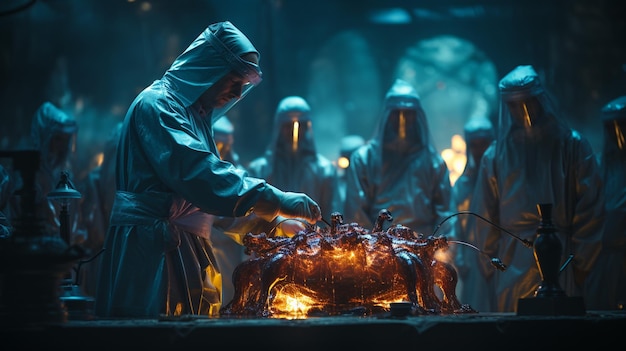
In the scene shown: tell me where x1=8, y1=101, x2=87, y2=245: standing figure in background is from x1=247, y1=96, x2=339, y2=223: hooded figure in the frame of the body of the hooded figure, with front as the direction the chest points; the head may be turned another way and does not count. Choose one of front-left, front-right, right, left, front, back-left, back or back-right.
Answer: right

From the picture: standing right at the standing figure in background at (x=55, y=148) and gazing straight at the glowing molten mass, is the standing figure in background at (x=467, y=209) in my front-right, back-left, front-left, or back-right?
front-left

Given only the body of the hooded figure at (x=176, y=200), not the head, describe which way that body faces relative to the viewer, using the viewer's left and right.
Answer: facing to the right of the viewer

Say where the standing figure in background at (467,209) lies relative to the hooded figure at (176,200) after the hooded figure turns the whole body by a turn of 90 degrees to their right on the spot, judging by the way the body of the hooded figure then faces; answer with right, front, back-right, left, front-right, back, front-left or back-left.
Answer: back-left

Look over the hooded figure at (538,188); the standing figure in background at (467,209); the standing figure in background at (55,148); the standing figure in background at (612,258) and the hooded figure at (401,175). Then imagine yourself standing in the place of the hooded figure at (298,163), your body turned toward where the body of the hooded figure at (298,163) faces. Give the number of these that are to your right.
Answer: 1

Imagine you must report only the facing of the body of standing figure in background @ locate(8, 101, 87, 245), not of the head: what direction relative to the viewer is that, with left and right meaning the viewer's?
facing the viewer and to the right of the viewer

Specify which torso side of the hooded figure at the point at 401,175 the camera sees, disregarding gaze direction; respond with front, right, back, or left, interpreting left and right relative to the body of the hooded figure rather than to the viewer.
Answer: front

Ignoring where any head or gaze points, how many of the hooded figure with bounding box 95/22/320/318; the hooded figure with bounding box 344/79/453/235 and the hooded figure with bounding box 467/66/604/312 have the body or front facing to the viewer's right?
1

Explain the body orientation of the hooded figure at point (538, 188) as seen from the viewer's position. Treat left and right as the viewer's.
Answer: facing the viewer and to the left of the viewer

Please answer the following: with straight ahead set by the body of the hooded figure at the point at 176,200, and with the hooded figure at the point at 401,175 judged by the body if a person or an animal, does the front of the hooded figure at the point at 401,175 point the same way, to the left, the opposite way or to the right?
to the right

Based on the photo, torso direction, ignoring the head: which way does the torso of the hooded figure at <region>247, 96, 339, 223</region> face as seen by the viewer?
toward the camera

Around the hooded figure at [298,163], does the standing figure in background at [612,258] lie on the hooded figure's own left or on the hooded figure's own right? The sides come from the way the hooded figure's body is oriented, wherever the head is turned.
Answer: on the hooded figure's own left

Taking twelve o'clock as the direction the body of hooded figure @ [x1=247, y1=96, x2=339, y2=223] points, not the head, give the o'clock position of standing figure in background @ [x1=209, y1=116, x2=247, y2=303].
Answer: The standing figure in background is roughly at 4 o'clock from the hooded figure.
